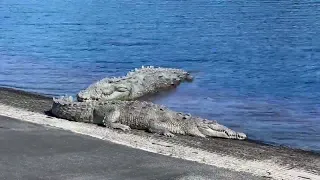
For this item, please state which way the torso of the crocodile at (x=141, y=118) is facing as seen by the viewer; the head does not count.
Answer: to the viewer's right

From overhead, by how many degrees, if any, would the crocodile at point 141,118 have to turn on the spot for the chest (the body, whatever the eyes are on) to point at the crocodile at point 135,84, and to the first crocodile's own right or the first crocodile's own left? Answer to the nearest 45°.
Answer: approximately 90° to the first crocodile's own left
